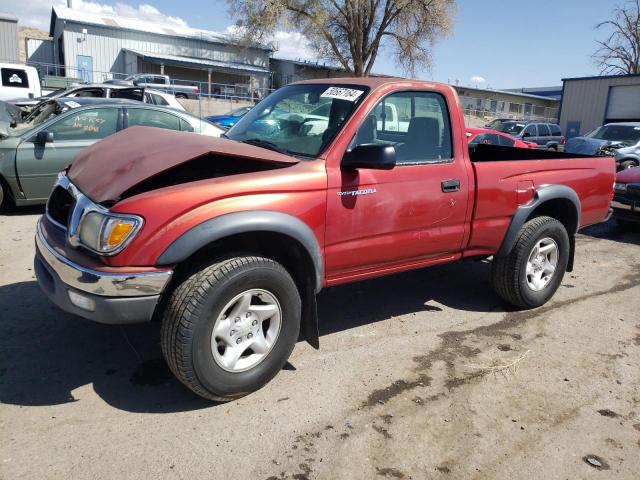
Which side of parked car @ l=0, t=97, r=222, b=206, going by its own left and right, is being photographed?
left

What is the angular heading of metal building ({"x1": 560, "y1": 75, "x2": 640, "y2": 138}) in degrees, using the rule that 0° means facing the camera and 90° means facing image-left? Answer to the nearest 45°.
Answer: approximately 0°

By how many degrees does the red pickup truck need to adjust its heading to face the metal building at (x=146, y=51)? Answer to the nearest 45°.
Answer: approximately 135° to its right

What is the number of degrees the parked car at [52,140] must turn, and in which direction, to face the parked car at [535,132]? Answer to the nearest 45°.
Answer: approximately 135° to its right

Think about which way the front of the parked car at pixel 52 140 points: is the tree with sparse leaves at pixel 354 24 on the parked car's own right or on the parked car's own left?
on the parked car's own right

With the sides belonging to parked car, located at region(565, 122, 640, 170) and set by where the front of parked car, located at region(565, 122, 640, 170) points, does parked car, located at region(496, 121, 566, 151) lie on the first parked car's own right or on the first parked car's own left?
on the first parked car's own right

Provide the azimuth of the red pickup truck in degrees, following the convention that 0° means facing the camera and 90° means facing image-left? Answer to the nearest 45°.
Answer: approximately 45°

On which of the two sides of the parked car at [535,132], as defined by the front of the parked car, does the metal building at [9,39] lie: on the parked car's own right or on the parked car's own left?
on the parked car's own right

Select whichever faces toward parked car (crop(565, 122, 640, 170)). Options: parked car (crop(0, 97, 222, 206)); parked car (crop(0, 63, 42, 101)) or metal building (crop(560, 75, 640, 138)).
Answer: the metal building

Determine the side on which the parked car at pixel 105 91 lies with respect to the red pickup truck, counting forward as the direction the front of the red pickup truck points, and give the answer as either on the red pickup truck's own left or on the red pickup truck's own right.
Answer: on the red pickup truck's own right

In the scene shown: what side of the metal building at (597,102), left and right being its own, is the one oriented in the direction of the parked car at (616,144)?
front

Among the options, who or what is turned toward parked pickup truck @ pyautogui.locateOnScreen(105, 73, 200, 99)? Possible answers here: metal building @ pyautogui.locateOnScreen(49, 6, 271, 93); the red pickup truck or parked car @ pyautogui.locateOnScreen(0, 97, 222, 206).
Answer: the metal building
